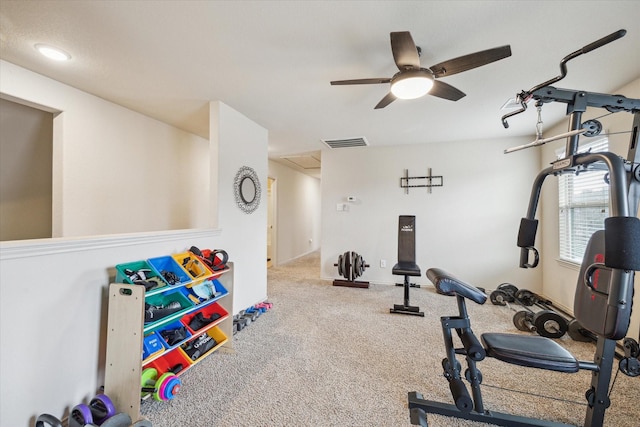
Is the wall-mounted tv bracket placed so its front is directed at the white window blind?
no

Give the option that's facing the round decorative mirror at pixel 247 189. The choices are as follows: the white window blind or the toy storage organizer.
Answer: the white window blind

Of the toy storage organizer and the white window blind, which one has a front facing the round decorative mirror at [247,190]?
the white window blind

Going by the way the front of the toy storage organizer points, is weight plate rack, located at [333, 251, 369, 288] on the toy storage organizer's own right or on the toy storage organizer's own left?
on the toy storage organizer's own left

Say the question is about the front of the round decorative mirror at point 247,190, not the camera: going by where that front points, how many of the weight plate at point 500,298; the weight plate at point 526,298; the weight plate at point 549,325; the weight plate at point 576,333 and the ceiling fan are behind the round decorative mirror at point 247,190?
0

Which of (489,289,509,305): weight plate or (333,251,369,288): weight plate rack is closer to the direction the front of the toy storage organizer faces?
the weight plate

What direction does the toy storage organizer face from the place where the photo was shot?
facing the viewer and to the right of the viewer

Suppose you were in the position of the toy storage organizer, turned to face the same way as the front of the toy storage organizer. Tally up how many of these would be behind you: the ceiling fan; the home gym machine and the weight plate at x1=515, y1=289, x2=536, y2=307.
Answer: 0

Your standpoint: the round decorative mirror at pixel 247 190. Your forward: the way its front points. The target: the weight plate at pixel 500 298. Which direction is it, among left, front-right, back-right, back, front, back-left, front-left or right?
front-left

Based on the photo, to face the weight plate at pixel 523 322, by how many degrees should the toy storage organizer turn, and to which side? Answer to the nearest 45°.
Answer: approximately 45° to its left

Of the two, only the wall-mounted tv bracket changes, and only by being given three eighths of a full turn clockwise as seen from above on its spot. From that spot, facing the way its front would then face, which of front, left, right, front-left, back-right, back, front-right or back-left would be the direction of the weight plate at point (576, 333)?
back

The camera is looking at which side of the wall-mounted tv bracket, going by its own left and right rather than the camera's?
front

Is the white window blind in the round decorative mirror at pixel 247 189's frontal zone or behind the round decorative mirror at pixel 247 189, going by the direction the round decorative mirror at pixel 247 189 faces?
frontal zone

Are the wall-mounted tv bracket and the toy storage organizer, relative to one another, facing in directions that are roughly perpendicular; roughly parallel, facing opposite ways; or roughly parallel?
roughly perpendicular

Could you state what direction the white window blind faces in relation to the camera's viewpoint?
facing the viewer and to the left of the viewer
